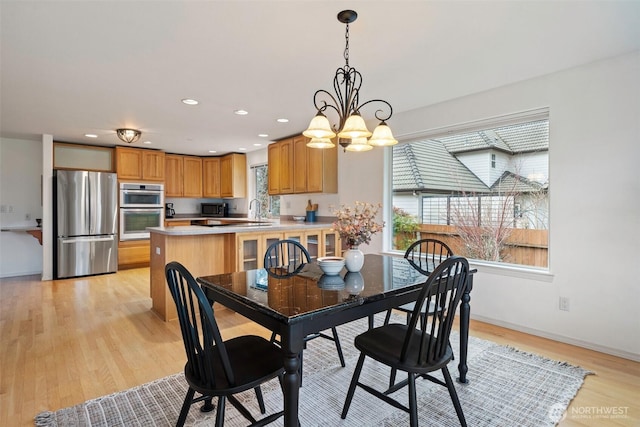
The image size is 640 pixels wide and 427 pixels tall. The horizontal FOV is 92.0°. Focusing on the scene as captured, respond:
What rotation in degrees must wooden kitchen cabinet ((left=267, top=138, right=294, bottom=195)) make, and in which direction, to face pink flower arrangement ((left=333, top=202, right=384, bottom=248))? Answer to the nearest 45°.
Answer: approximately 45° to its left

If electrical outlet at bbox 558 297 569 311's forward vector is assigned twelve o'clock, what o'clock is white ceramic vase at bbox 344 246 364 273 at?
The white ceramic vase is roughly at 1 o'clock from the electrical outlet.

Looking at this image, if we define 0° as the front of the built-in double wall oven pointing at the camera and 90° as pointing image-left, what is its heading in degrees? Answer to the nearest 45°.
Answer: approximately 0°

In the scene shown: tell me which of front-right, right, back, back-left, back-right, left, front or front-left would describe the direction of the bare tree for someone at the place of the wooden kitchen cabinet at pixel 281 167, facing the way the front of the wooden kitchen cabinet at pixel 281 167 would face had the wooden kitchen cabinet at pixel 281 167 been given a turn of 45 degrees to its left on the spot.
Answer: front-left

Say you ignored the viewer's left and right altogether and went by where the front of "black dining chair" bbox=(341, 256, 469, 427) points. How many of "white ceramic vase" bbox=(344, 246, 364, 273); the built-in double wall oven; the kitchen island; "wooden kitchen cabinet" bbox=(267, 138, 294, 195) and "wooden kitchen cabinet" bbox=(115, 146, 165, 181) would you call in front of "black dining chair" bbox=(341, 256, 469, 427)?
5

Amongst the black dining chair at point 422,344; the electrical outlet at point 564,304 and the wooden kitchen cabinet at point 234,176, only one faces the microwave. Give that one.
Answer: the black dining chair

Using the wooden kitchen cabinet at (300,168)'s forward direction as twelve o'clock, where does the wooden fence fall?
The wooden fence is roughly at 9 o'clock from the wooden kitchen cabinet.

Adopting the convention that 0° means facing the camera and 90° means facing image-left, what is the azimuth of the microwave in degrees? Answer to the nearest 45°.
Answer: approximately 0°

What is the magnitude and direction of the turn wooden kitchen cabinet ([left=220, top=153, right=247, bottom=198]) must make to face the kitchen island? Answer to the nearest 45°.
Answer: approximately 45° to its left

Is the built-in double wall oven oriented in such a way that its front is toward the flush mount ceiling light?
yes

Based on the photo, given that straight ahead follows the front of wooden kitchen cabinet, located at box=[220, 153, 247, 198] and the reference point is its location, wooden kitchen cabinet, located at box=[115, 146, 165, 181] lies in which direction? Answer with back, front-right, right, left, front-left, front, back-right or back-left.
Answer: front-right

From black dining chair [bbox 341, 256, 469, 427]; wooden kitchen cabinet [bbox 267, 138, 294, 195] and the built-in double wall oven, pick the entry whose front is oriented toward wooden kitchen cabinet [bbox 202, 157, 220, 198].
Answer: the black dining chair

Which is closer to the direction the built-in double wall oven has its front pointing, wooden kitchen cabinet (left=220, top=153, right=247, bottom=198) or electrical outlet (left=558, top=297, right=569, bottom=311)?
the electrical outlet

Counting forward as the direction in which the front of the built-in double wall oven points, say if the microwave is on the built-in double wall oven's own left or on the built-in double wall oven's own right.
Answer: on the built-in double wall oven's own left
